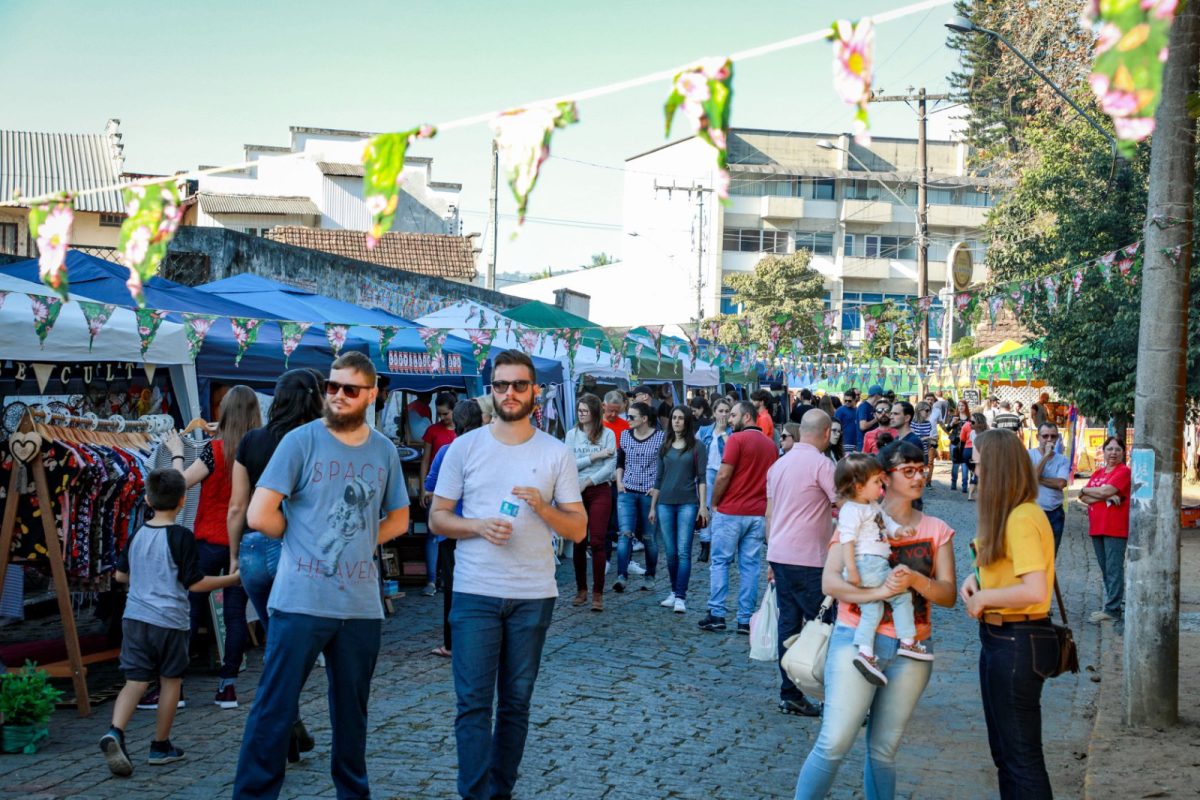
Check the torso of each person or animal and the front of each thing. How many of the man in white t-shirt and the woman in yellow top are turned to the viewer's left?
1

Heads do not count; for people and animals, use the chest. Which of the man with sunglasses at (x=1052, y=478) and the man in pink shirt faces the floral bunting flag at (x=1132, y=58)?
the man with sunglasses

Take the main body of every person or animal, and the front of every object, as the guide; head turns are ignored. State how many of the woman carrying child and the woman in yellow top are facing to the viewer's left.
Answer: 1

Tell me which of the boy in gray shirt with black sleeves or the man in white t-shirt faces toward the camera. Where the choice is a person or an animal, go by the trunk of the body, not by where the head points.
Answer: the man in white t-shirt

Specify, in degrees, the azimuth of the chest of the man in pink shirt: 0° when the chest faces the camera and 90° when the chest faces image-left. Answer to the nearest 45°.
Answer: approximately 225°

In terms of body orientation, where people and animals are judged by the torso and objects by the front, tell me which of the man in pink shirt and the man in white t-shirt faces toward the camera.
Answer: the man in white t-shirt

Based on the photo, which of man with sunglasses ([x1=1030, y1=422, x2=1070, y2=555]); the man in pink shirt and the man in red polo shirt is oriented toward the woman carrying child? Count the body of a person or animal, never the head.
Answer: the man with sunglasses

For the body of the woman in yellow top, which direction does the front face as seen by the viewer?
to the viewer's left

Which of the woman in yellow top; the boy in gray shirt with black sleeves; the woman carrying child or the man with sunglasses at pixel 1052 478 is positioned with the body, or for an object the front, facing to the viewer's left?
the woman in yellow top

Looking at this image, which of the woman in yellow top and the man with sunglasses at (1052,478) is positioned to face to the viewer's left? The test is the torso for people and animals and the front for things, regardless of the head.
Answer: the woman in yellow top

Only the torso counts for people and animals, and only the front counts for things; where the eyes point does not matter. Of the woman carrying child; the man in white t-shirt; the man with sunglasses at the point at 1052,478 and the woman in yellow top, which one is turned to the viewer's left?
the woman in yellow top

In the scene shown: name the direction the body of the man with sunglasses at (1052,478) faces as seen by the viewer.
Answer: toward the camera
